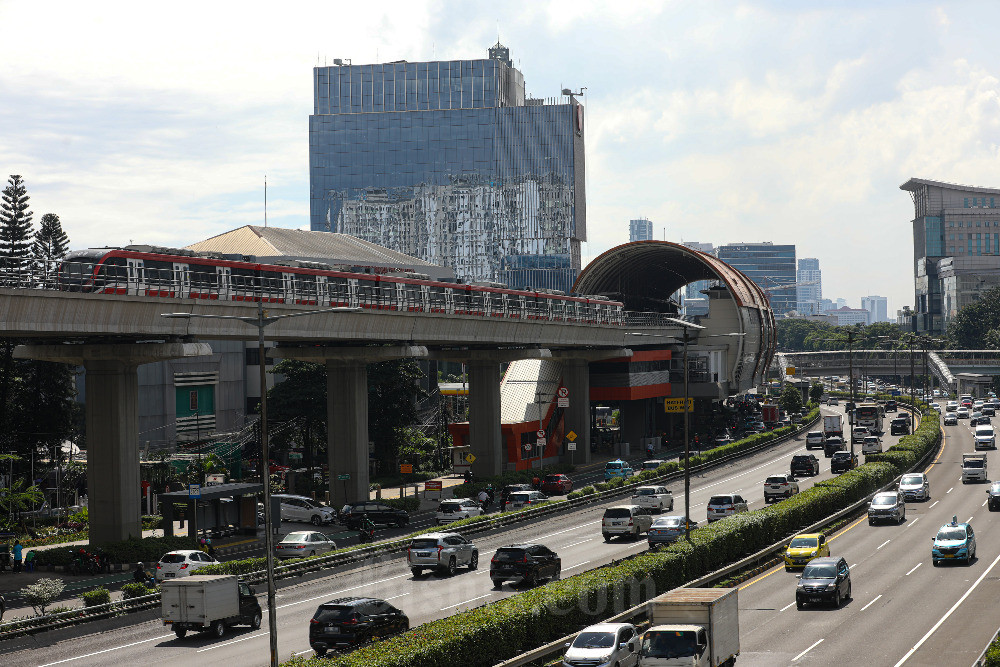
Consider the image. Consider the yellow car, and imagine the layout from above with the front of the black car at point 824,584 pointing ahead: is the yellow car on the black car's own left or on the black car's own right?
on the black car's own right

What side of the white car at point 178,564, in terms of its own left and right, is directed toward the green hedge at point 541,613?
right

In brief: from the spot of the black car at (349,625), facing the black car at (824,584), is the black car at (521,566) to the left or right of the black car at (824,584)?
left

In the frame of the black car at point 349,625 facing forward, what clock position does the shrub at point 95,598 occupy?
The shrub is roughly at 9 o'clock from the black car.

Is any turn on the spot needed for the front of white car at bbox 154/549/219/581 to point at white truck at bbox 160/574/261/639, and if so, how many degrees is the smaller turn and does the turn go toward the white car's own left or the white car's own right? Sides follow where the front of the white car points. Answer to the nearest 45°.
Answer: approximately 135° to the white car's own right

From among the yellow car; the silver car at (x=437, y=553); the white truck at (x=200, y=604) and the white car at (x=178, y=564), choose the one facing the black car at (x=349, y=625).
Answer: the yellow car

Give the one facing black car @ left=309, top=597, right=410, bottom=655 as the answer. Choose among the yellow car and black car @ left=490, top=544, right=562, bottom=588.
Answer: the yellow car

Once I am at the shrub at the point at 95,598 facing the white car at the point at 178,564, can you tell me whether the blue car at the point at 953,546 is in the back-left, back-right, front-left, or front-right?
front-right

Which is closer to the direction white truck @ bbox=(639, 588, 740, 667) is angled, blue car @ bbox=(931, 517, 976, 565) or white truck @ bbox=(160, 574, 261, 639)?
the white truck

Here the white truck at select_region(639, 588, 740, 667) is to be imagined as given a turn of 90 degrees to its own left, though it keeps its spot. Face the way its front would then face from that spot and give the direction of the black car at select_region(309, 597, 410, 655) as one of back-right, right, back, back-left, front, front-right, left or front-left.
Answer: back-right

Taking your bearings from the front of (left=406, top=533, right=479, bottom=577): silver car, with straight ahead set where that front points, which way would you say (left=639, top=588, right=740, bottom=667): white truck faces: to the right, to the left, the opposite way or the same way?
the opposite way

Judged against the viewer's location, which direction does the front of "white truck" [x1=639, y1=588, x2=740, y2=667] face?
facing the viewer and to the left of the viewer

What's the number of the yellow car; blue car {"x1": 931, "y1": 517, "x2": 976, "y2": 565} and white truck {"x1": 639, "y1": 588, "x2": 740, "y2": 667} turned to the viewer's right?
0

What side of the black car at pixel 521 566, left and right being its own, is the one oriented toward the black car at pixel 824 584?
right

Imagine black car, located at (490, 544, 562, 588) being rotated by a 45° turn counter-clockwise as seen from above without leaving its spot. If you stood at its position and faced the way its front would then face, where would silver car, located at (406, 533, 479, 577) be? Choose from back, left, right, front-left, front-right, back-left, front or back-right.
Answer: front-left

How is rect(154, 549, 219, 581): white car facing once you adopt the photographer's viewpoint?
facing away from the viewer and to the right of the viewer

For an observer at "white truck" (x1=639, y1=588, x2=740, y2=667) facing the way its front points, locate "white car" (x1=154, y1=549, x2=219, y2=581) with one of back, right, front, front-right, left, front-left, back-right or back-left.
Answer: right

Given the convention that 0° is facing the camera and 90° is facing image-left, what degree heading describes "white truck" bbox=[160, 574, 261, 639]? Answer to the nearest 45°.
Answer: approximately 225°

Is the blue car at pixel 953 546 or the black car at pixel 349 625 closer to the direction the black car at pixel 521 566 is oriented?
the blue car

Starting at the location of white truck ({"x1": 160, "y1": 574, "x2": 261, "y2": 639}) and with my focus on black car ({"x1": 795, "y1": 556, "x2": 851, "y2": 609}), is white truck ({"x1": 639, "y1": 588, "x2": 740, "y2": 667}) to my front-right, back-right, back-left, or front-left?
front-right

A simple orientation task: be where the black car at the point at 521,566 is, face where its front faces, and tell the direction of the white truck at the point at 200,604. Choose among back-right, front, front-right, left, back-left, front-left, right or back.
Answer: back

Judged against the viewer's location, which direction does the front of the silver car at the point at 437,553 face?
facing away from the viewer and to the right of the viewer
